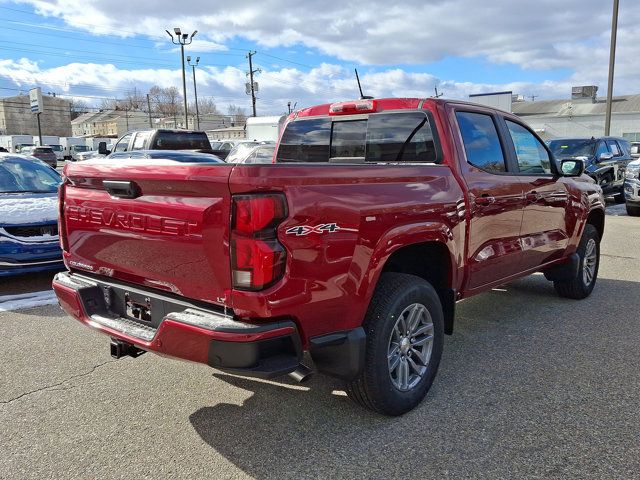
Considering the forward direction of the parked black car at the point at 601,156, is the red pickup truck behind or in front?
in front

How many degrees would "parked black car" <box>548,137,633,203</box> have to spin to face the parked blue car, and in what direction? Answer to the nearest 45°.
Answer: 0° — it already faces it

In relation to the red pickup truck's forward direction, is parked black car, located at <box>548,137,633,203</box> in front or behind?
in front

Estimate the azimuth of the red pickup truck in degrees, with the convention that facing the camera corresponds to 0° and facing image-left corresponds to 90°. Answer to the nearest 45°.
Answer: approximately 225°

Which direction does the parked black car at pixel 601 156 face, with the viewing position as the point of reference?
facing the viewer and to the left of the viewer

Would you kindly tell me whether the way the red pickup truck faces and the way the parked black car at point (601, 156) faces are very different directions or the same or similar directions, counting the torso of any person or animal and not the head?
very different directions

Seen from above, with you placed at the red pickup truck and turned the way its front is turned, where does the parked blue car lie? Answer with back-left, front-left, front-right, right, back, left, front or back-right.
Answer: left
